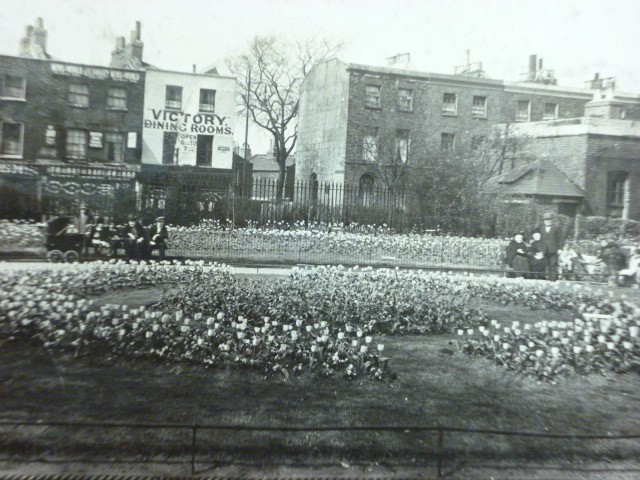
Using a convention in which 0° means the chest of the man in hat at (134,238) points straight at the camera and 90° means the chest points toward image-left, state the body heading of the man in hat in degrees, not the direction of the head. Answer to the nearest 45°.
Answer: approximately 0°

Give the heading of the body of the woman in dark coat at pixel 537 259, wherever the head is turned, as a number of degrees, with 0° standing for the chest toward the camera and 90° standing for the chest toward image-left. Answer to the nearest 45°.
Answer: approximately 0°
